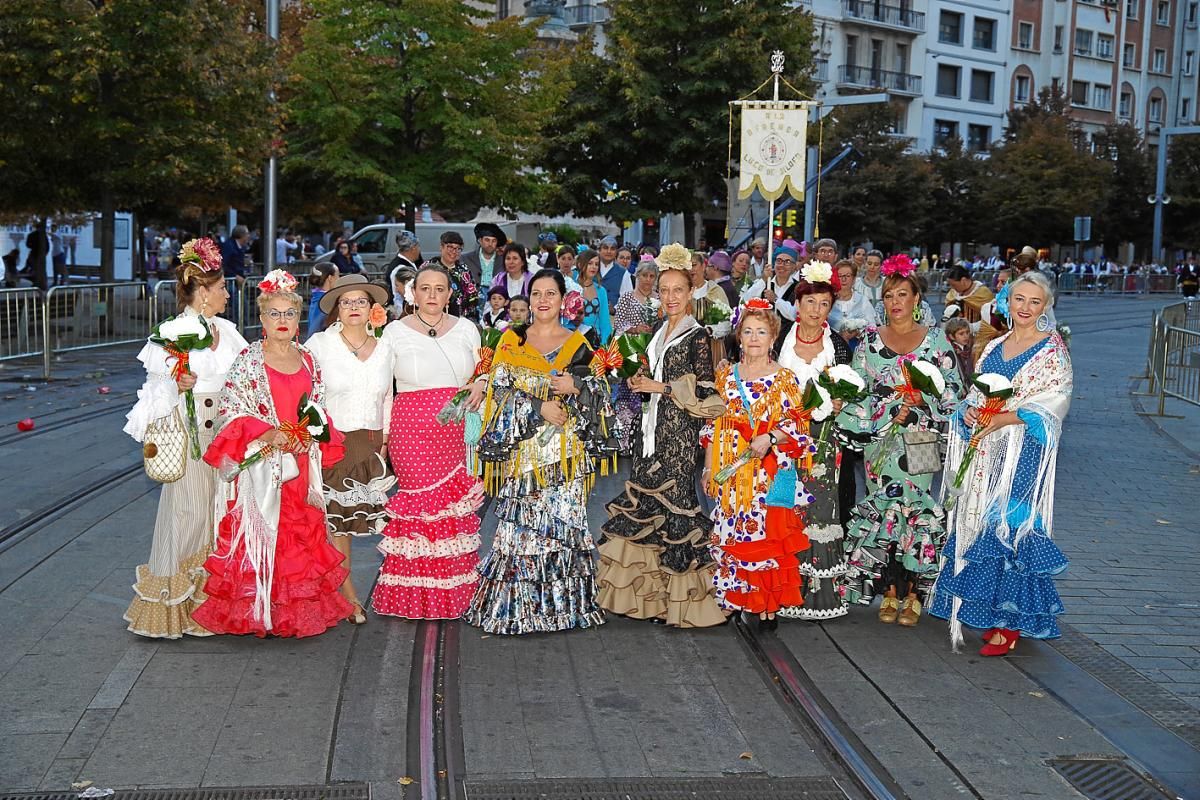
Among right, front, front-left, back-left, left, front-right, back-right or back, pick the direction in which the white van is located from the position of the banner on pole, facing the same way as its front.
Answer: back-right

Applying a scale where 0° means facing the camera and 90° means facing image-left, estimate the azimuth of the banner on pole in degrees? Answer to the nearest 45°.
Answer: approximately 0°

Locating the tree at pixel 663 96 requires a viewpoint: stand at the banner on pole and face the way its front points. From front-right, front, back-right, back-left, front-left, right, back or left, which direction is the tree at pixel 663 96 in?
back

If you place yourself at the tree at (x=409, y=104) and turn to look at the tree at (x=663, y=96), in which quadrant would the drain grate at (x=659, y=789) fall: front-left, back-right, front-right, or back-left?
back-right

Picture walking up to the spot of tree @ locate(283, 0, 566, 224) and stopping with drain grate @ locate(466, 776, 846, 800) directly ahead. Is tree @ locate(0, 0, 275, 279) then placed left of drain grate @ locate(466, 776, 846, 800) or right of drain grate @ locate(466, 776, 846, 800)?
right

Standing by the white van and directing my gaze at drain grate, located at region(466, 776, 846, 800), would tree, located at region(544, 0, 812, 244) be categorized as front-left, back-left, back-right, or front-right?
back-left

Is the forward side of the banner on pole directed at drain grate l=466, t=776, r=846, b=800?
yes

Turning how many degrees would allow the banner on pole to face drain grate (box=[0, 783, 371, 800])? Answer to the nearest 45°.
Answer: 0° — it already faces it

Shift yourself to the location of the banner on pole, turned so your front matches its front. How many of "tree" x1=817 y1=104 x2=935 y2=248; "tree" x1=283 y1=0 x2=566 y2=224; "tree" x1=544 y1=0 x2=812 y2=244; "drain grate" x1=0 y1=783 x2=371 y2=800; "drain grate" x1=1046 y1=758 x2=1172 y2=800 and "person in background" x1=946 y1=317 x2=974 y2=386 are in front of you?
3

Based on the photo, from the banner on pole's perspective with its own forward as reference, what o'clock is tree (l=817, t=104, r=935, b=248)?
The tree is roughly at 6 o'clock from the banner on pole.

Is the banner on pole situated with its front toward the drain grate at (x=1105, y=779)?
yes

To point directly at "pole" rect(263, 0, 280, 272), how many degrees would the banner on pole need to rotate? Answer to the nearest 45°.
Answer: approximately 90° to its right
